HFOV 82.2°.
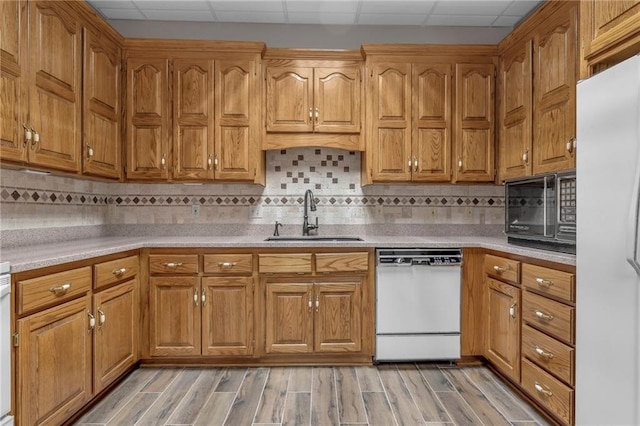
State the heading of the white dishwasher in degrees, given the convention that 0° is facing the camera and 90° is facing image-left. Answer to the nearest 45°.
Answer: approximately 0°

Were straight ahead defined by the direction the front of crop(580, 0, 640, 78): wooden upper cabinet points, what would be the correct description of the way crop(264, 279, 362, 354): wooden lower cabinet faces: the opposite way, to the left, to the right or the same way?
to the left

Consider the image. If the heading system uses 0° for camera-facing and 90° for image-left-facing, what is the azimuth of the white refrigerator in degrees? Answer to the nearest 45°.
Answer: approximately 45°

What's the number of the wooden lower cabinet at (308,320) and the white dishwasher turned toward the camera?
2

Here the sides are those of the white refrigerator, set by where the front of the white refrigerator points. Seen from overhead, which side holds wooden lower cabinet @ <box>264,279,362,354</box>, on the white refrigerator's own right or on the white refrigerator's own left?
on the white refrigerator's own right

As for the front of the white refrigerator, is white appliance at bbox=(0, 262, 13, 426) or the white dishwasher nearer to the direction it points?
the white appliance

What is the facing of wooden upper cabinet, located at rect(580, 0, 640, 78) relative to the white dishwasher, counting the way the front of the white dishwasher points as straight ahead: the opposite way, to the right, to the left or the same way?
to the right

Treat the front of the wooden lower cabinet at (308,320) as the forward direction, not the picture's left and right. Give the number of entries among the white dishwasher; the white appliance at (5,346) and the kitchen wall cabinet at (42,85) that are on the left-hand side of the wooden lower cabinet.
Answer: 1

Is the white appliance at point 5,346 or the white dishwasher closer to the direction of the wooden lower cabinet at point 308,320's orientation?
the white appliance

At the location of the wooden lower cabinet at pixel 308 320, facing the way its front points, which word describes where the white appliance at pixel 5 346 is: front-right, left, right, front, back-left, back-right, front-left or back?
front-right

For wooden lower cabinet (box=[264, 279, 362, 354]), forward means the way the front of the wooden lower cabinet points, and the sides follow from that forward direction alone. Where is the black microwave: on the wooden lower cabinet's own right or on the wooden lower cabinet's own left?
on the wooden lower cabinet's own left

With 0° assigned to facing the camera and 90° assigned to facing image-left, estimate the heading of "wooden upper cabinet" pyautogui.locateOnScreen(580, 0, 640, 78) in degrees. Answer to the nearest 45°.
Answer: approximately 45°

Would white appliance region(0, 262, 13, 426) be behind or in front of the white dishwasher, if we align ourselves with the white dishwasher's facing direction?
in front

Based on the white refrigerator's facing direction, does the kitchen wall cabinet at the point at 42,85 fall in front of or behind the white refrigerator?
in front
